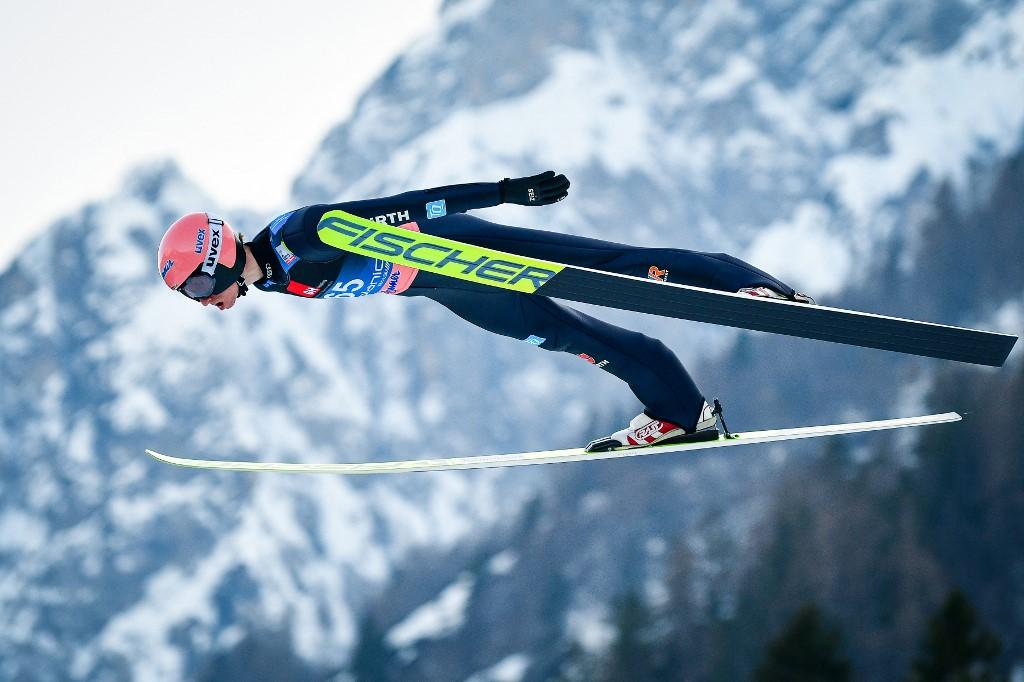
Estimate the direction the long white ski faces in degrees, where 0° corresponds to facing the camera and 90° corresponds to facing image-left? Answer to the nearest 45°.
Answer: approximately 90°

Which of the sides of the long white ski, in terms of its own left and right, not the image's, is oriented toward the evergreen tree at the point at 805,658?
right

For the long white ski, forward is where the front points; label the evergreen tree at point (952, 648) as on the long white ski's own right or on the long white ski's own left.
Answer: on the long white ski's own right
